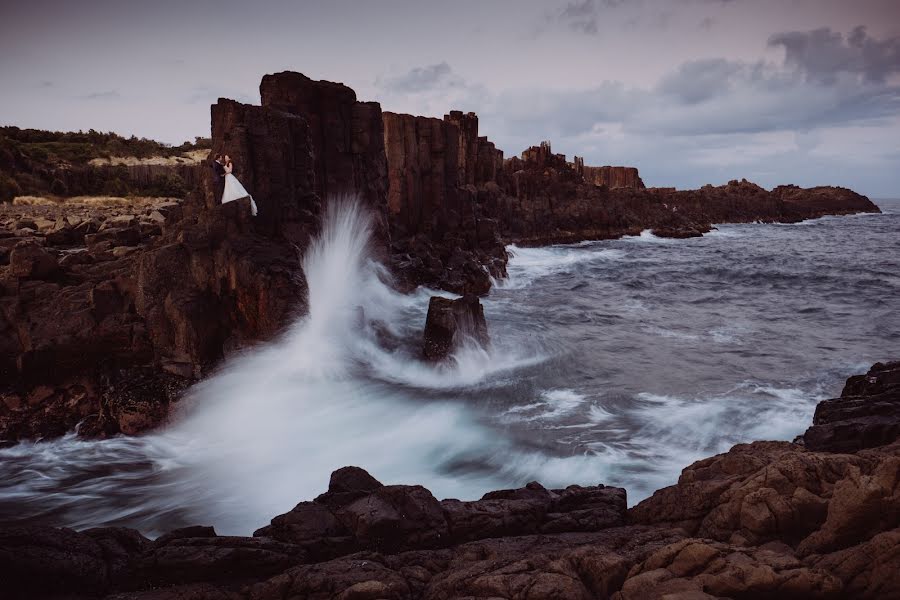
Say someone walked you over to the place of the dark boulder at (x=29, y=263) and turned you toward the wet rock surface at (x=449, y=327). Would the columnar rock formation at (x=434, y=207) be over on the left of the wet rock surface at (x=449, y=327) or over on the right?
left

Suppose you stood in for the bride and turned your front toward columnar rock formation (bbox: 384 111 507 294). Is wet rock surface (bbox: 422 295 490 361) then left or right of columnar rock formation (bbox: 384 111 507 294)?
right

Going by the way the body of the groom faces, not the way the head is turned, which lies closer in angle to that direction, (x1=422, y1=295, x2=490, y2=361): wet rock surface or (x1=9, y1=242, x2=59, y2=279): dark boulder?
the wet rock surface

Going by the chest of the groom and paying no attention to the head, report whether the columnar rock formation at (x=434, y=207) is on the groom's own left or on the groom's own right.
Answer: on the groom's own left

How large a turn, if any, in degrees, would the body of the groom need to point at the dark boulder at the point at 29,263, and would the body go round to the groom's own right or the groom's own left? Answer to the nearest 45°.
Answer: approximately 135° to the groom's own right

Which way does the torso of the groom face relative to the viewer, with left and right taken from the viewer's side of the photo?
facing the viewer and to the right of the viewer
